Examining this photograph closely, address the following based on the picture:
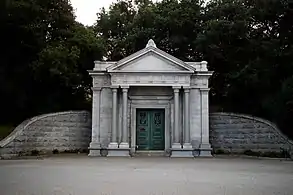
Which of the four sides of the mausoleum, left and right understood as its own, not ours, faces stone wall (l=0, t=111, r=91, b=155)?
right

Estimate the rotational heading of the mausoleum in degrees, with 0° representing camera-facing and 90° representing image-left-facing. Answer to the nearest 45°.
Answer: approximately 0°

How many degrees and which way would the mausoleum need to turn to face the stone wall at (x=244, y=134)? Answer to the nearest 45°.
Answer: approximately 90° to its left
